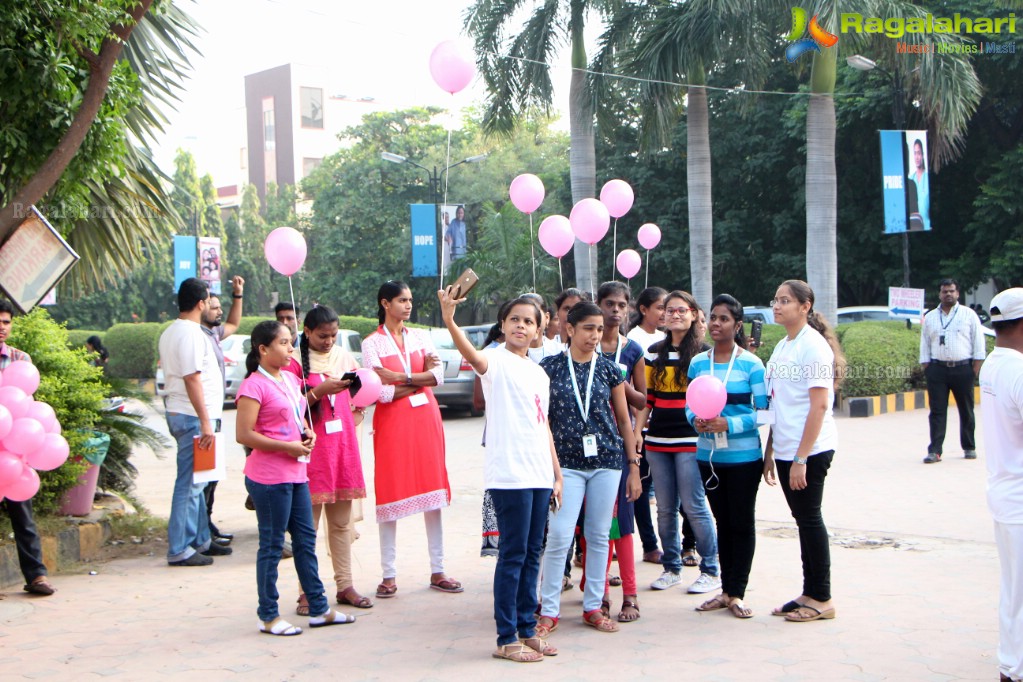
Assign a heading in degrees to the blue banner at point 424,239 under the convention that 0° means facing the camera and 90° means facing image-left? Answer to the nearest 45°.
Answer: approximately 0°

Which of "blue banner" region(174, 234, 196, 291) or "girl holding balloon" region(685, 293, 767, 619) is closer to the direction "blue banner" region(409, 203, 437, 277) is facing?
the girl holding balloon

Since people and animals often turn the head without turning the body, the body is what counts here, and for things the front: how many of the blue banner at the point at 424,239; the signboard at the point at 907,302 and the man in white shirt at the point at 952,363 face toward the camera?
3

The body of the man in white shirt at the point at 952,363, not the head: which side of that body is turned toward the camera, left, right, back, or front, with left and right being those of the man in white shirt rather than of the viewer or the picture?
front

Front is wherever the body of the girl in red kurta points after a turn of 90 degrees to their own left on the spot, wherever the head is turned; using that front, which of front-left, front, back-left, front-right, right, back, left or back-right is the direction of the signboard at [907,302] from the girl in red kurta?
front

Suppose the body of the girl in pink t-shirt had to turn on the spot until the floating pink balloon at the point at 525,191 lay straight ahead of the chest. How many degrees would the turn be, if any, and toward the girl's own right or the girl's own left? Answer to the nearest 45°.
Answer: approximately 90° to the girl's own left

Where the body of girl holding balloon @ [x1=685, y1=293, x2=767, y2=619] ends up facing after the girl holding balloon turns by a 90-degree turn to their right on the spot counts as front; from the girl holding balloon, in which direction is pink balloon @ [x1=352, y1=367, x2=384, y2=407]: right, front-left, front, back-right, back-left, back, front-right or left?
front-left

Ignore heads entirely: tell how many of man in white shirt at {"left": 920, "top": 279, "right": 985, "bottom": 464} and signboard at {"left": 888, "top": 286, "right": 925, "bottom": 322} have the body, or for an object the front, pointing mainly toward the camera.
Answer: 2

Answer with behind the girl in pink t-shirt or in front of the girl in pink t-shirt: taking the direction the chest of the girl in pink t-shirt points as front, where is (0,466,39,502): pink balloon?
behind

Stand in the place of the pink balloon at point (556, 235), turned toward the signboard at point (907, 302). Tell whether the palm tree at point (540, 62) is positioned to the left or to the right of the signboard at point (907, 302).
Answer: left

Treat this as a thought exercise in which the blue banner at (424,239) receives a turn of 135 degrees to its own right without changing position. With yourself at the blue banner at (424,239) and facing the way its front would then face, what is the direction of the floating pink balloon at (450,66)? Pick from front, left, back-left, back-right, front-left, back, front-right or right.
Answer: back-left

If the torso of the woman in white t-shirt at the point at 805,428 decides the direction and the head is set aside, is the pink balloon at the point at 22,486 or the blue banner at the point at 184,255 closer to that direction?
the pink balloon

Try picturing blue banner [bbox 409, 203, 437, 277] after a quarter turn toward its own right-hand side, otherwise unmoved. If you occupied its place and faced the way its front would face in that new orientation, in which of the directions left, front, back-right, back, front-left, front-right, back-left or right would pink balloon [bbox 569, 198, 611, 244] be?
left
